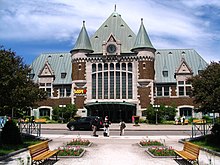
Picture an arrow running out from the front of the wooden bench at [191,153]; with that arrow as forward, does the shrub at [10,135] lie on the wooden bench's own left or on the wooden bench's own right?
on the wooden bench's own right

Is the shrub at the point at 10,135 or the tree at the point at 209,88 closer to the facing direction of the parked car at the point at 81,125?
the shrub

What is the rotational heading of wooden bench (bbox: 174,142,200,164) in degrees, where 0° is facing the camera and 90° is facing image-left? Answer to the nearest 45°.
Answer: approximately 45°

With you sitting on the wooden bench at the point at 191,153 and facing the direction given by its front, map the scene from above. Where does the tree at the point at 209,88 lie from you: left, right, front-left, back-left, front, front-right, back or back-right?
back-right

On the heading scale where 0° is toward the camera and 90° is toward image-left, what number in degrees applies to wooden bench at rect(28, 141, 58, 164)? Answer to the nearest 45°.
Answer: approximately 315°

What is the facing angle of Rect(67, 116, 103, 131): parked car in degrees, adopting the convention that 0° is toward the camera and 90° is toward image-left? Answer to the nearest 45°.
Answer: approximately 90°

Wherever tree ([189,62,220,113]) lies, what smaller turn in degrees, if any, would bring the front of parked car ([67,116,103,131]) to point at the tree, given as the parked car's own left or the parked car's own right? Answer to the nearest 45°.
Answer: approximately 135° to the parked car's own left

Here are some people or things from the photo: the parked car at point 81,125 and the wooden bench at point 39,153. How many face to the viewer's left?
1

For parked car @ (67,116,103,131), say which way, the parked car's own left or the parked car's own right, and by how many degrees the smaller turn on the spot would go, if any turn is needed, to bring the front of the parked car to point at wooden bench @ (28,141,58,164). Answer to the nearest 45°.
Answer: approximately 90° to the parked car's own left

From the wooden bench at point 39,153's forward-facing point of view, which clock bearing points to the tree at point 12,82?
The tree is roughly at 7 o'clock from the wooden bench.
